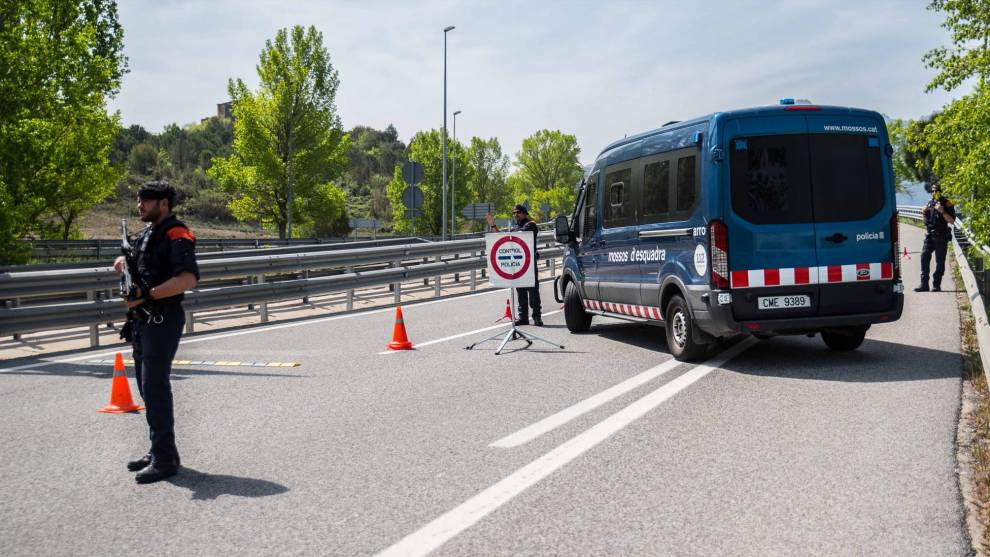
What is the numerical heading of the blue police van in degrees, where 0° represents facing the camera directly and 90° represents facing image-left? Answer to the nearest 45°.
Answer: approximately 135°

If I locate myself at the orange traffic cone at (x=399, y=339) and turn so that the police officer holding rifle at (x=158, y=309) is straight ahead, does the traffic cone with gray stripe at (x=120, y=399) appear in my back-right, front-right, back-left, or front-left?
front-right

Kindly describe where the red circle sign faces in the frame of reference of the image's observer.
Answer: facing the viewer

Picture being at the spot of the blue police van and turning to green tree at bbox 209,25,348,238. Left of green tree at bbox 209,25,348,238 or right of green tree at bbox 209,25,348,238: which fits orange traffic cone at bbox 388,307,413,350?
left

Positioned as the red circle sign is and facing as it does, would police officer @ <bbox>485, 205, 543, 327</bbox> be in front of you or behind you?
behind

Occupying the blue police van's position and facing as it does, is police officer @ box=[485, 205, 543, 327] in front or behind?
in front

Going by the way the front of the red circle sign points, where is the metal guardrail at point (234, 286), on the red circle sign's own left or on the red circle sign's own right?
on the red circle sign's own right

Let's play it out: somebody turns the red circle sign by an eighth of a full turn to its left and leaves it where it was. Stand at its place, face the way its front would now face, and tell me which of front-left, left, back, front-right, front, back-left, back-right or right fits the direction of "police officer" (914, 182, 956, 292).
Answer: left

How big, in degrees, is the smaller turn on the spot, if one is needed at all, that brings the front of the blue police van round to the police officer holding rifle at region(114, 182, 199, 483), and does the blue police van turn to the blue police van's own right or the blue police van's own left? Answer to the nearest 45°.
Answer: approximately 90° to the blue police van's own left
